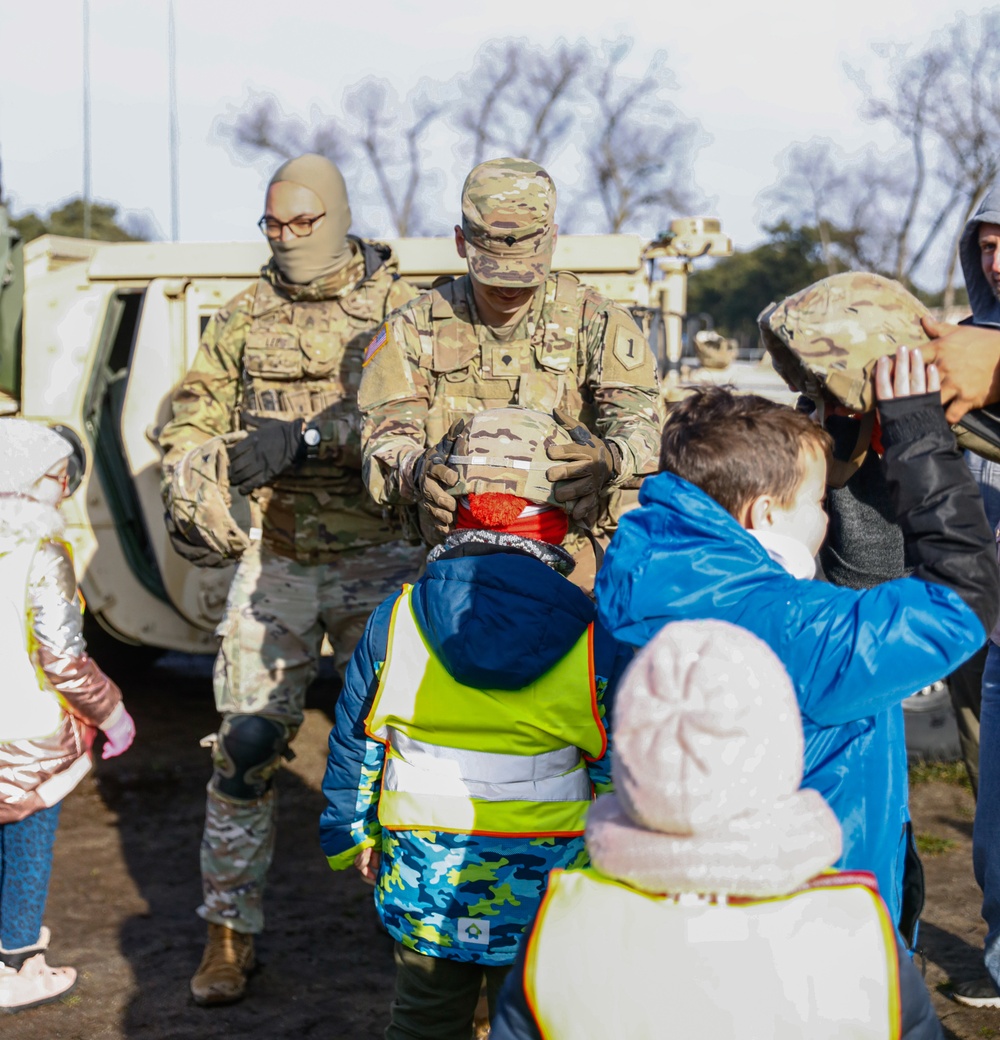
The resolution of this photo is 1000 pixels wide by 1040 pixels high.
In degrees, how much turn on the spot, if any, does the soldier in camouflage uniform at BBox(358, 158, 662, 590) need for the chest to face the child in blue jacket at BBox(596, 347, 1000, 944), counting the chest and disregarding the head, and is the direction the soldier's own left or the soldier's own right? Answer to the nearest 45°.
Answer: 0° — they already face them

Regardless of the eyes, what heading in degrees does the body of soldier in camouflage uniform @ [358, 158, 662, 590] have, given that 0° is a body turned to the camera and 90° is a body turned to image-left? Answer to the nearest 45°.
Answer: approximately 0°

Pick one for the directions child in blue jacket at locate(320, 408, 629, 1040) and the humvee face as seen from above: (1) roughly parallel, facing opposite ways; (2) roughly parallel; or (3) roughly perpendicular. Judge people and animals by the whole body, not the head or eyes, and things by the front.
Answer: roughly perpendicular

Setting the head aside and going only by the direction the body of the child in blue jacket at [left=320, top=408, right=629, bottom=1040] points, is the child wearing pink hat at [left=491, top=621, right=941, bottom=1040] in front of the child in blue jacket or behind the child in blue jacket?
behind

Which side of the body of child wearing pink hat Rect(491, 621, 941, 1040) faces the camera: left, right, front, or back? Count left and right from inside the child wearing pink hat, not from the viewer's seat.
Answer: back

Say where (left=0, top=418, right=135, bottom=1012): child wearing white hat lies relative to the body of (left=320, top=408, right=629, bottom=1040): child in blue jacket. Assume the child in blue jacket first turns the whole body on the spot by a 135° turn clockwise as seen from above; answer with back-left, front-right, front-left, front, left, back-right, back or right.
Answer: back

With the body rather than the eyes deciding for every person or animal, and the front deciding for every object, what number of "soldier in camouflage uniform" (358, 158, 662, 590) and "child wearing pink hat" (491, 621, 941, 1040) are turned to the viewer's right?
0

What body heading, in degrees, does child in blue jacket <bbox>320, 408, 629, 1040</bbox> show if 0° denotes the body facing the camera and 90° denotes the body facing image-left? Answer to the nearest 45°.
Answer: approximately 180°

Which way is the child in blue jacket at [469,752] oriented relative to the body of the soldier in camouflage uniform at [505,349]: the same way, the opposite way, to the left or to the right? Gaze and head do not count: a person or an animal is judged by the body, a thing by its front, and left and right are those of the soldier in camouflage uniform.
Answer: the opposite way

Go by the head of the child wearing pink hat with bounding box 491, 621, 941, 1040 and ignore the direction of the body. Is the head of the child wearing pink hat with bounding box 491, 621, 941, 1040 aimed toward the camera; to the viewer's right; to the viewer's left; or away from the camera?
away from the camera

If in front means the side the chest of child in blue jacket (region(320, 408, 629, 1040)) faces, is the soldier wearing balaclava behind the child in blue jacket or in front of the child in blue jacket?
in front

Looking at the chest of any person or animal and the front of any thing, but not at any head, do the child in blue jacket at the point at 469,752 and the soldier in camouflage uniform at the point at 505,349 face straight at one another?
yes

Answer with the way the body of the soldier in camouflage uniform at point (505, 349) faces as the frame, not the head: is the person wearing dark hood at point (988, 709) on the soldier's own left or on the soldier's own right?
on the soldier's own left

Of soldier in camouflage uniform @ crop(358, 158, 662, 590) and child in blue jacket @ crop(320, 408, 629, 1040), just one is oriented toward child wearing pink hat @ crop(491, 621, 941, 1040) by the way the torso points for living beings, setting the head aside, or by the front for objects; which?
the soldier in camouflage uniform

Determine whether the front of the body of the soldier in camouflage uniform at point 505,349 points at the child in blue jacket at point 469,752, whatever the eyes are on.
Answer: yes
